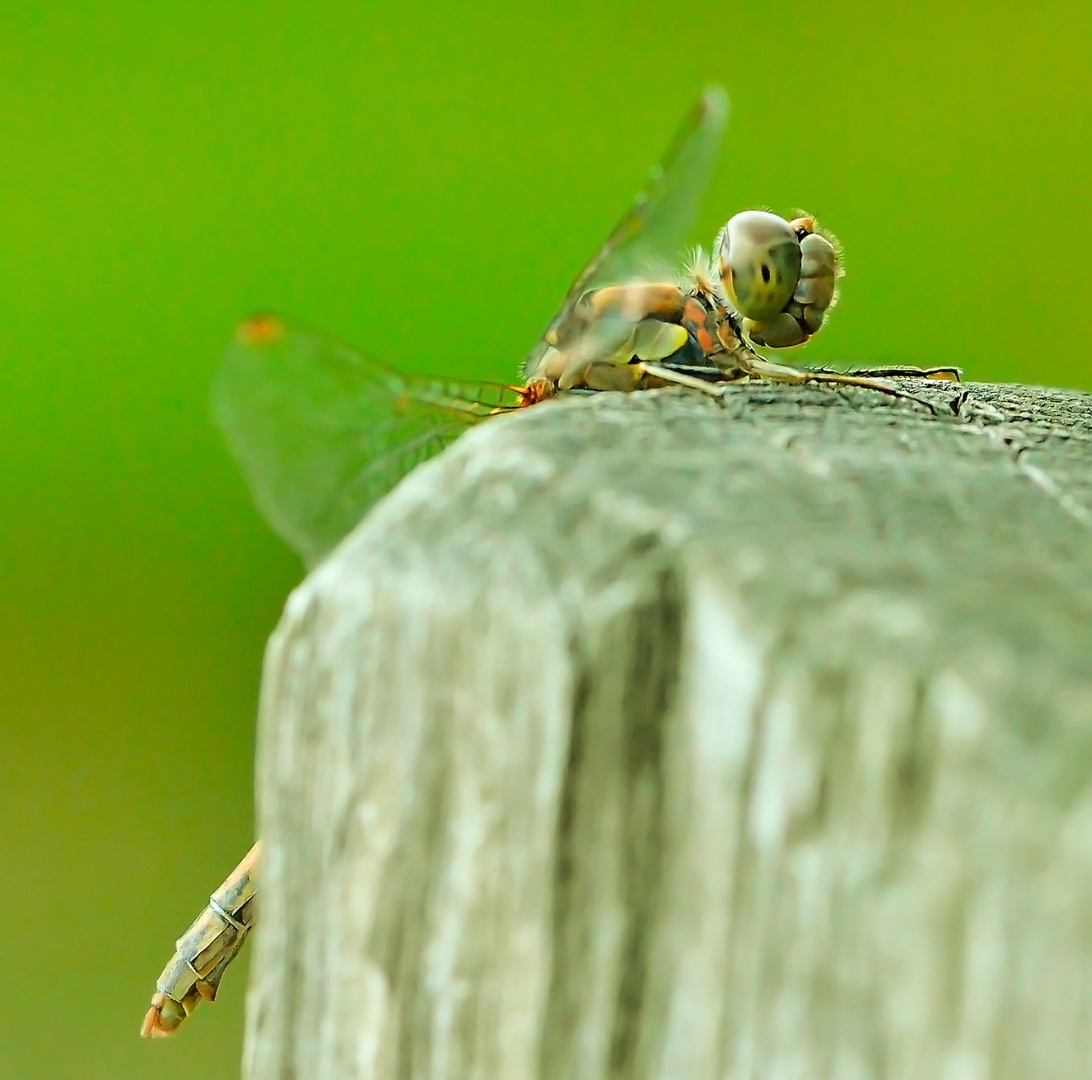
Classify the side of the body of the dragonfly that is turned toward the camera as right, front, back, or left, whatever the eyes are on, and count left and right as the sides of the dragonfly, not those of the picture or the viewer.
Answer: right
